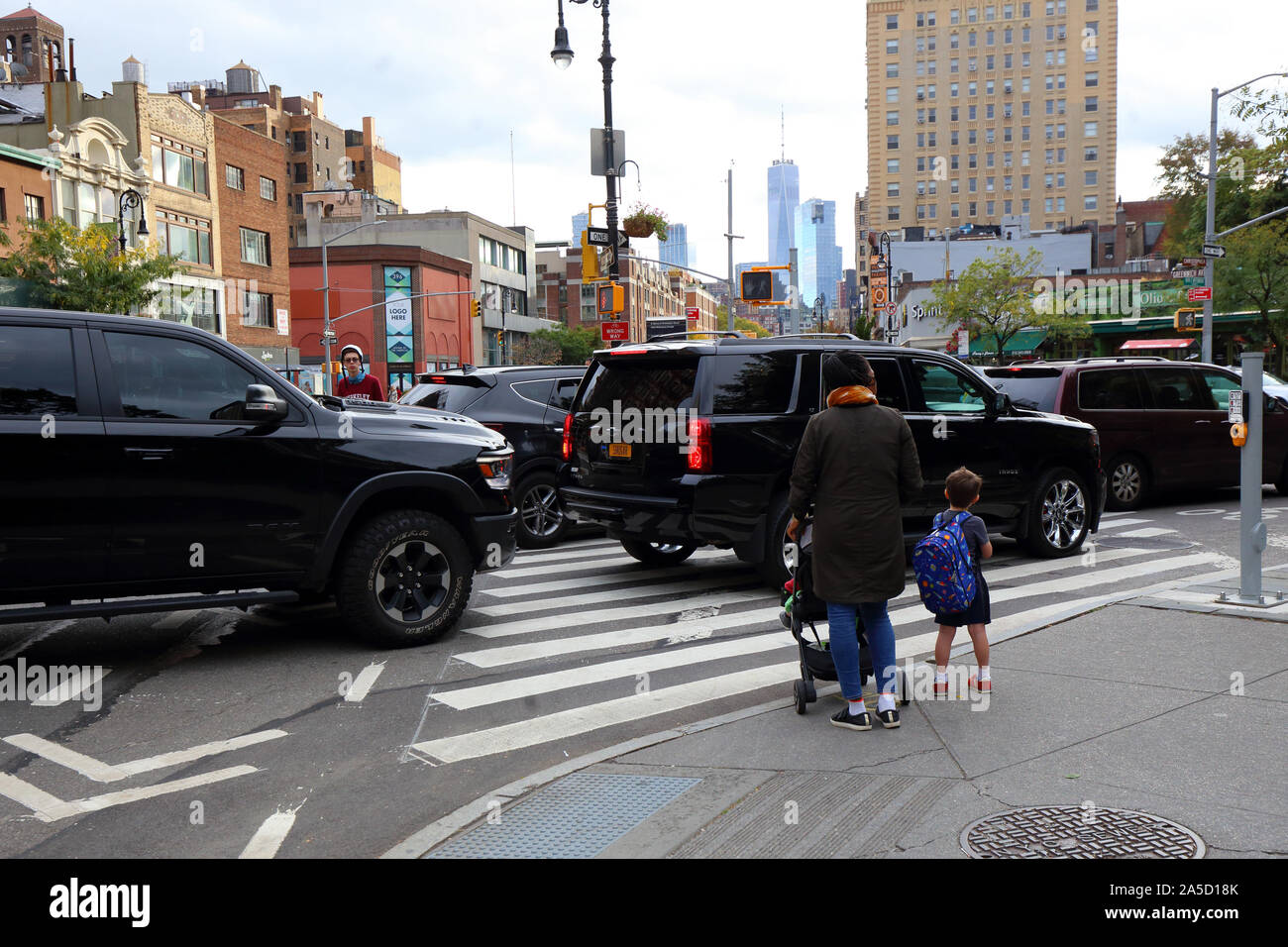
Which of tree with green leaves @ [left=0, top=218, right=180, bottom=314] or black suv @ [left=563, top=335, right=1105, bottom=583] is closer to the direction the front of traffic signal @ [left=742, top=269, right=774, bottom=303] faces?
the black suv

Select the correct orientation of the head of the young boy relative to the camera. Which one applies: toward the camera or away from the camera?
away from the camera

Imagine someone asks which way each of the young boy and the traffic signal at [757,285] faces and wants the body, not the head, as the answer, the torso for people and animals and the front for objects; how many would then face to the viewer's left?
0

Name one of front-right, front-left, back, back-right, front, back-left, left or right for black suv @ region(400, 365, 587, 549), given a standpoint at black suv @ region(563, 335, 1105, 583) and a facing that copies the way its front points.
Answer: left

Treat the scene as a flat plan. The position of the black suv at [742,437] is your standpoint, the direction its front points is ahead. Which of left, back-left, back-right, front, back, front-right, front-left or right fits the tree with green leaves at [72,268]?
left

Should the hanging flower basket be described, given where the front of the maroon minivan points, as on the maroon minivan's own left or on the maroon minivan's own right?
on the maroon minivan's own left

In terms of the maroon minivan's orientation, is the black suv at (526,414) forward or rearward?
rearward

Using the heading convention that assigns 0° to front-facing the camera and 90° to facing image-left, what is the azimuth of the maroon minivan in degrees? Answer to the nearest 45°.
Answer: approximately 225°

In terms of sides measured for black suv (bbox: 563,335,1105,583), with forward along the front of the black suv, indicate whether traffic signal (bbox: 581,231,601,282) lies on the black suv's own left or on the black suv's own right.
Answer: on the black suv's own left

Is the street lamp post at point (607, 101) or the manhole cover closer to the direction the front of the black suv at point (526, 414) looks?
the street lamp post

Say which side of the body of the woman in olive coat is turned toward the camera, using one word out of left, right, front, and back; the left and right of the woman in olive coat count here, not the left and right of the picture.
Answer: back

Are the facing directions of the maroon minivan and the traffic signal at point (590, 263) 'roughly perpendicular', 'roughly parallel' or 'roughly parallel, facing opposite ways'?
roughly parallel, facing opposite ways

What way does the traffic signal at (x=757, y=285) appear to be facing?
toward the camera

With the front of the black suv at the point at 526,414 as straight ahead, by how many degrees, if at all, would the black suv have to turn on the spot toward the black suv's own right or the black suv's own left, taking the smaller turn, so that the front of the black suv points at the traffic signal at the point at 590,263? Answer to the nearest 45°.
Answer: approximately 45° to the black suv's own left

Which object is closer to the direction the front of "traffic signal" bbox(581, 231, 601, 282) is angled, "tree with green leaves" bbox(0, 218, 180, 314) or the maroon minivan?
the tree with green leaves

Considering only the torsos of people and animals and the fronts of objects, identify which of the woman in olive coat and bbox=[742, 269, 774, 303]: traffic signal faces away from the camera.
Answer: the woman in olive coat

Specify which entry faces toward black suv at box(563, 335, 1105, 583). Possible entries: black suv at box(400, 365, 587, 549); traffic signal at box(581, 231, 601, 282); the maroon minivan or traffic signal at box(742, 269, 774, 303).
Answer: traffic signal at box(742, 269, 774, 303)
